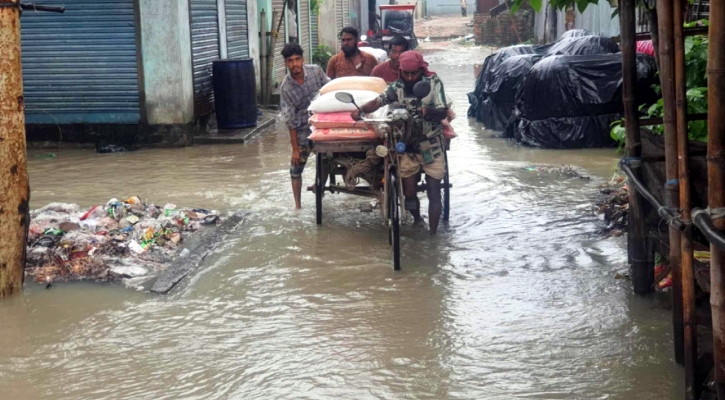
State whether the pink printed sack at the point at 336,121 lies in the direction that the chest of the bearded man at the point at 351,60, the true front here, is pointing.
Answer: yes

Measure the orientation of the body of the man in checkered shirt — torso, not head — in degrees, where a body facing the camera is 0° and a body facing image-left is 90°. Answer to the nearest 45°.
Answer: approximately 0°

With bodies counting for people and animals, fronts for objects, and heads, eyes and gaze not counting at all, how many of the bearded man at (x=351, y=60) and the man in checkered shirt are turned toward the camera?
2

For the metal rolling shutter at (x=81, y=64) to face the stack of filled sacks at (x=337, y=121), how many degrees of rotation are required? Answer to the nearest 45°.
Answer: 0° — it already faces it

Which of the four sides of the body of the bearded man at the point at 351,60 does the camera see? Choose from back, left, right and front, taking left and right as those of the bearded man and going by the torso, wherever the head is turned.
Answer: front

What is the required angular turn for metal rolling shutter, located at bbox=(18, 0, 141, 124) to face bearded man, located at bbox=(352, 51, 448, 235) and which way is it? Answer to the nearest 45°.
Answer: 0° — it already faces them

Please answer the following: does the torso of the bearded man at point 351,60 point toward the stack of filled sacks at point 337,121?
yes

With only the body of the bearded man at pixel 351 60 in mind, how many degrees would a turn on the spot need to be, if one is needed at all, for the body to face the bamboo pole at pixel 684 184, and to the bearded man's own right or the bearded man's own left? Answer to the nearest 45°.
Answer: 0° — they already face it

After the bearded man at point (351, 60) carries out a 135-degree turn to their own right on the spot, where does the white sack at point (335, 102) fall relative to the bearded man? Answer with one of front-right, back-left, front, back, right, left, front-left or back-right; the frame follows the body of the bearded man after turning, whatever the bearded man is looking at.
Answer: back-left

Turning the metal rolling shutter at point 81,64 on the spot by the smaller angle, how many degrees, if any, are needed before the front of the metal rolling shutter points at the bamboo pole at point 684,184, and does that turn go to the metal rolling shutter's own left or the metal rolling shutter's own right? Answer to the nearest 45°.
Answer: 0° — it already faces it
